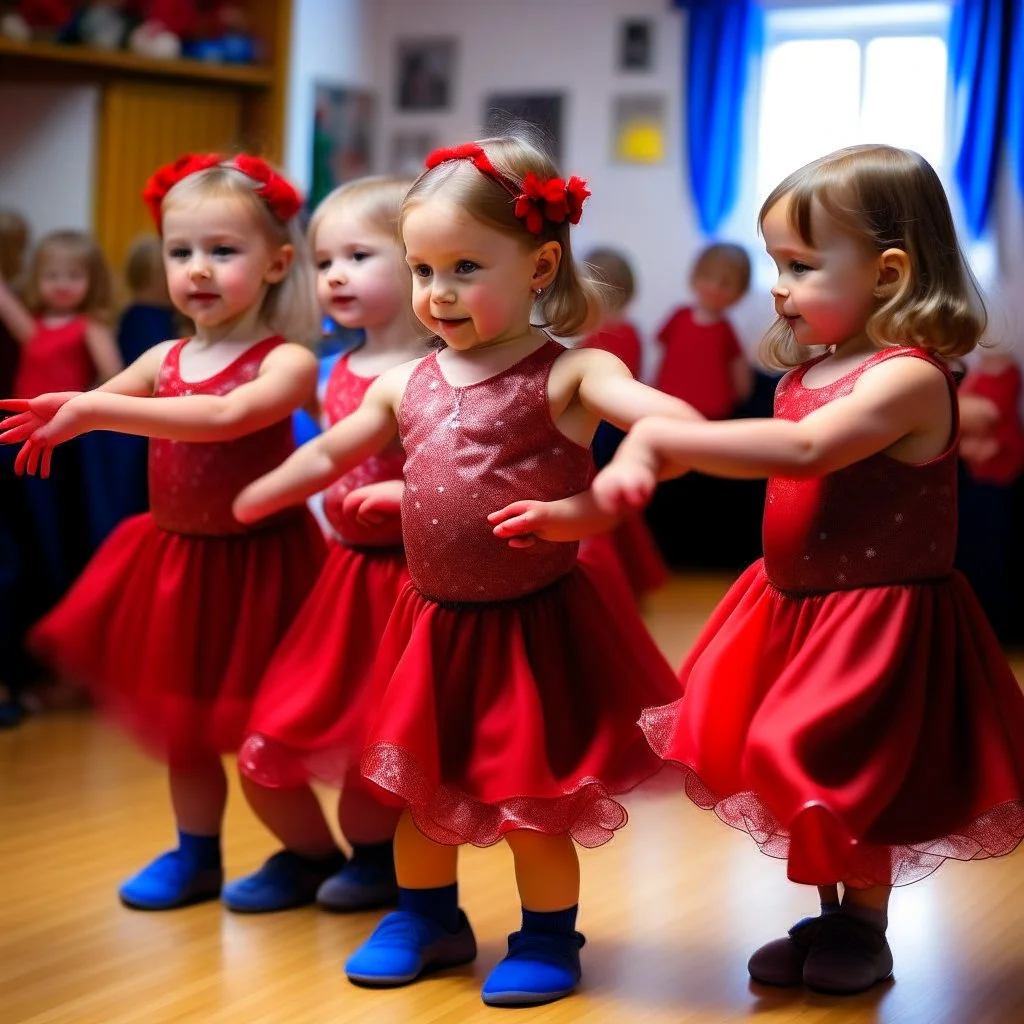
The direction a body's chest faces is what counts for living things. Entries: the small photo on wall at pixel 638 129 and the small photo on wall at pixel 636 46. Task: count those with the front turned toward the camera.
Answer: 2

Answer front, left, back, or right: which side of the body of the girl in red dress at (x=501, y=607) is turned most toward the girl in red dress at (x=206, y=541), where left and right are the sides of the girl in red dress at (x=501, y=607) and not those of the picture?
right

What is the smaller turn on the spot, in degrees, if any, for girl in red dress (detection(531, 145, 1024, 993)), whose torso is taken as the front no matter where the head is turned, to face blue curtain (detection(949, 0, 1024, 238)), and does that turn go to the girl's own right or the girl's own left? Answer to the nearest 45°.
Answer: approximately 135° to the girl's own right

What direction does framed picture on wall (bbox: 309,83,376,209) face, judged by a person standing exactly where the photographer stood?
facing the viewer and to the right of the viewer

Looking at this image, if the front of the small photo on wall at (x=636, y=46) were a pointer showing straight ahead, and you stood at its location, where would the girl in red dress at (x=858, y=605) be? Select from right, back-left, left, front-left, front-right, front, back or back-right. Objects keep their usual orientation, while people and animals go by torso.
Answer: front

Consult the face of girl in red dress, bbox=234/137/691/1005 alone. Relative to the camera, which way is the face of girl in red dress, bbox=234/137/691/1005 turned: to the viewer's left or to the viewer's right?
to the viewer's left

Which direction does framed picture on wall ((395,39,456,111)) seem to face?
toward the camera

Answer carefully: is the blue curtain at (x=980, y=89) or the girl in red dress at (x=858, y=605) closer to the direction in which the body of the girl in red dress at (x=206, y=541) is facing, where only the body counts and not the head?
the girl in red dress

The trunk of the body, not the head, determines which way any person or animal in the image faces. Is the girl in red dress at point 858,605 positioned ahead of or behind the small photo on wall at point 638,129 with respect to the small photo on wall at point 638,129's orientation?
ahead

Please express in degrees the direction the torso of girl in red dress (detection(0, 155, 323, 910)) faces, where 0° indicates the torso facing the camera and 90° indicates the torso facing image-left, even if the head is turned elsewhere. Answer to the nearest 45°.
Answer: approximately 45°

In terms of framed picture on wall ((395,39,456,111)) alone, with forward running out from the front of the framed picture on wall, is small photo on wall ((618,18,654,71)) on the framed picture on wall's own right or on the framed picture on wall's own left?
on the framed picture on wall's own left

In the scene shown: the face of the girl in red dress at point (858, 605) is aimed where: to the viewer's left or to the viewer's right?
to the viewer's left
